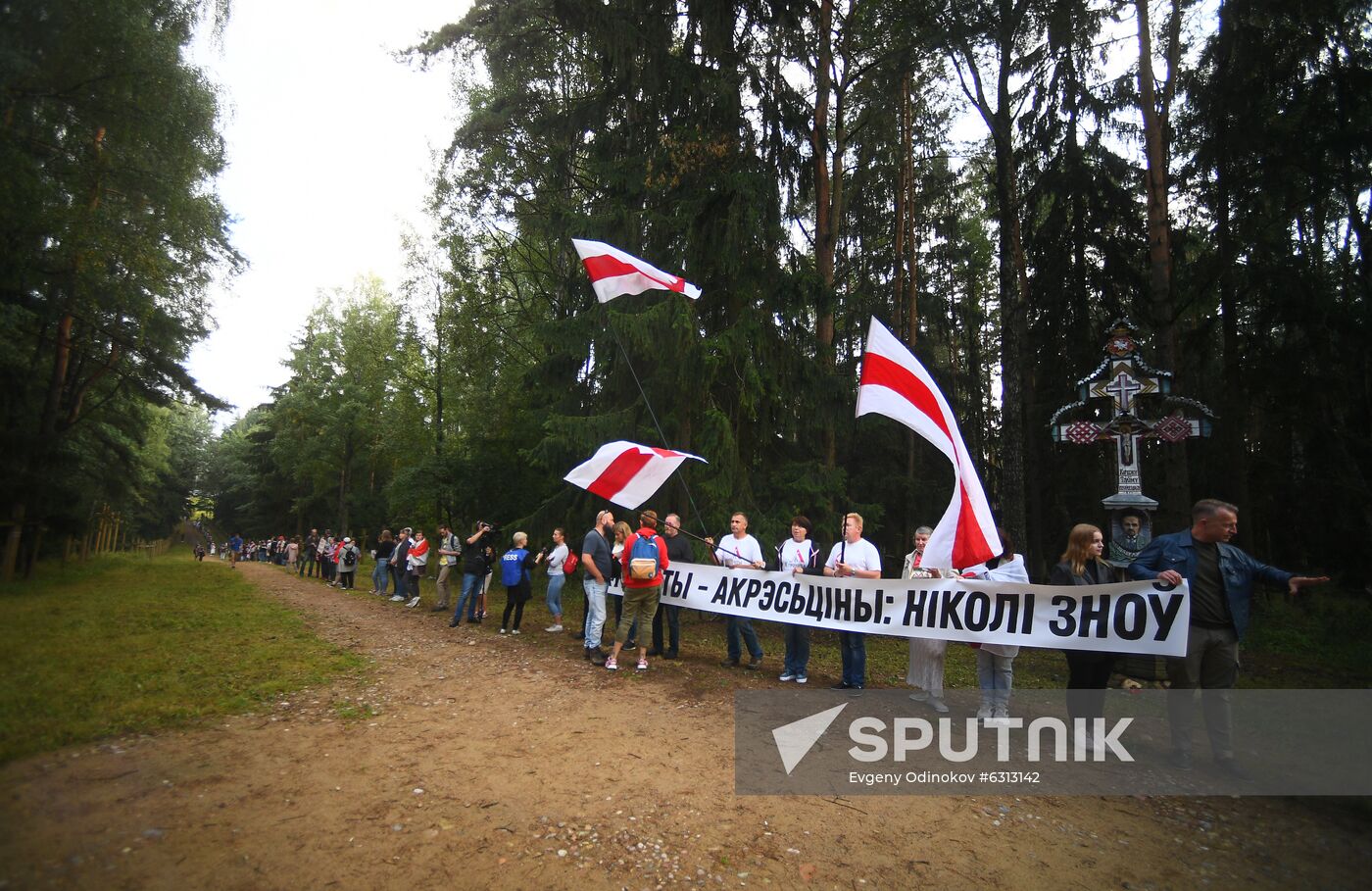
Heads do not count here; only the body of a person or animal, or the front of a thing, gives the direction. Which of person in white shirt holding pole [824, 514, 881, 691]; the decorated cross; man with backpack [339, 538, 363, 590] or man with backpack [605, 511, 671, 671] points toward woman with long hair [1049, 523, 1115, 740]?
the decorated cross

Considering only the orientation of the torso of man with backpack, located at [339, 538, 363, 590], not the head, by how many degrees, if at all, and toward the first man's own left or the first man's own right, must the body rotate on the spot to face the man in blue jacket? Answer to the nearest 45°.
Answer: approximately 180°

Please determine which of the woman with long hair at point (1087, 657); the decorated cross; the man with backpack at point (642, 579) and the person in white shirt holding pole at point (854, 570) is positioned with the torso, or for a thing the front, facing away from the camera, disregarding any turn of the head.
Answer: the man with backpack

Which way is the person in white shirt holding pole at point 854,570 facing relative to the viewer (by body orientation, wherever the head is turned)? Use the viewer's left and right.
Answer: facing the viewer and to the left of the viewer

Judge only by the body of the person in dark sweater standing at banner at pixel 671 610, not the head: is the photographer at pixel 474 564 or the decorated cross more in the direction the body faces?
the photographer

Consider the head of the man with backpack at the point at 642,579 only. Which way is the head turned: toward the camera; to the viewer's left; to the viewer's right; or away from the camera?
away from the camera

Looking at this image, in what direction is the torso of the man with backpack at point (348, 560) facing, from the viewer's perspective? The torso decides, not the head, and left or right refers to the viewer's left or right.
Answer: facing away from the viewer

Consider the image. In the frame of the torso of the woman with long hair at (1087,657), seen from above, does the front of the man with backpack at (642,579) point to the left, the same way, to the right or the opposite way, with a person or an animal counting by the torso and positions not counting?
the opposite way

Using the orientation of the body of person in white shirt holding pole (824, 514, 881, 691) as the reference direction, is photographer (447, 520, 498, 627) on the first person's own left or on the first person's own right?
on the first person's own right

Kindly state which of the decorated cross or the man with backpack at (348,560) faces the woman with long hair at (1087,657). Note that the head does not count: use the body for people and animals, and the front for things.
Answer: the decorated cross

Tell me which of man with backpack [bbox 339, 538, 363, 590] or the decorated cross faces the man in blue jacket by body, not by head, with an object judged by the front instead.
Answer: the decorated cross

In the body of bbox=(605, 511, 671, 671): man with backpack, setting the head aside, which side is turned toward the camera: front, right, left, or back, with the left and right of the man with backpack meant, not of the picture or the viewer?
back

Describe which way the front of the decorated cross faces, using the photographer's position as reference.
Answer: facing the viewer

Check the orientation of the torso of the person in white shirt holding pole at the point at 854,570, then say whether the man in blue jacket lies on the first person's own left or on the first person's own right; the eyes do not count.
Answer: on the first person's own left

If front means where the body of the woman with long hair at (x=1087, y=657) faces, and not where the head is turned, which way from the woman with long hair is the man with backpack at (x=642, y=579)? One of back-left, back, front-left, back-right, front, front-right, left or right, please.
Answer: back-right
